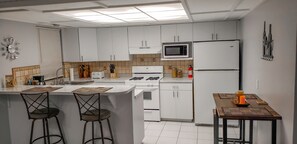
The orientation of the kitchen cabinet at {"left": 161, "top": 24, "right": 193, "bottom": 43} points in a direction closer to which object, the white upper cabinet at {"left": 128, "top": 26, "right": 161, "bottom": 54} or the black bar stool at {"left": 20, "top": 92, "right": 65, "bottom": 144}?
the black bar stool

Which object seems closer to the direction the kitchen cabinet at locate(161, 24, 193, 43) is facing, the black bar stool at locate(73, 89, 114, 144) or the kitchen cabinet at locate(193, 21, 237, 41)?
the black bar stool

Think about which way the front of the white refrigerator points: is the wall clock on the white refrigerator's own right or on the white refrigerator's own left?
on the white refrigerator's own right

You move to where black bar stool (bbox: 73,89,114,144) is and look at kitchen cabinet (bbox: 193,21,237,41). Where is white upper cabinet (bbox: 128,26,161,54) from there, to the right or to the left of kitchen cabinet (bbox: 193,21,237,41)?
left
